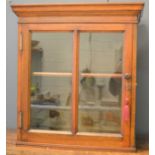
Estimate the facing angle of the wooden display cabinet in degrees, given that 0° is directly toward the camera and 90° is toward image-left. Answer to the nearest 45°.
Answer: approximately 0°
